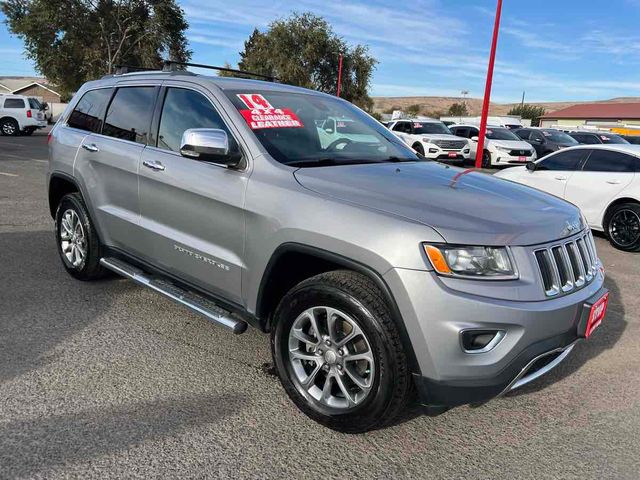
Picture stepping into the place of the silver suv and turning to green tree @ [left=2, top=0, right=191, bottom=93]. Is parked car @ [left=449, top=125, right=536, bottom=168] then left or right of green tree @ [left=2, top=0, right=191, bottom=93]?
right

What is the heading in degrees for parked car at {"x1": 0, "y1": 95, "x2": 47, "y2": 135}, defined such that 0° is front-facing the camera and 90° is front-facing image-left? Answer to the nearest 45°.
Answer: approximately 135°

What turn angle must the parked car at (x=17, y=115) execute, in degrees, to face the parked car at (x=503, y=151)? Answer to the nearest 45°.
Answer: approximately 180°

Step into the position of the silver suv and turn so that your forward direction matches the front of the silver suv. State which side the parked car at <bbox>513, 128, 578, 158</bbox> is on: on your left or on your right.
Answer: on your left

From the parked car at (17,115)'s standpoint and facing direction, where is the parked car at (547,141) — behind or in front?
behind

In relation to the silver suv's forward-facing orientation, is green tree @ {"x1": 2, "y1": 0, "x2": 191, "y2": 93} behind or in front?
behind
